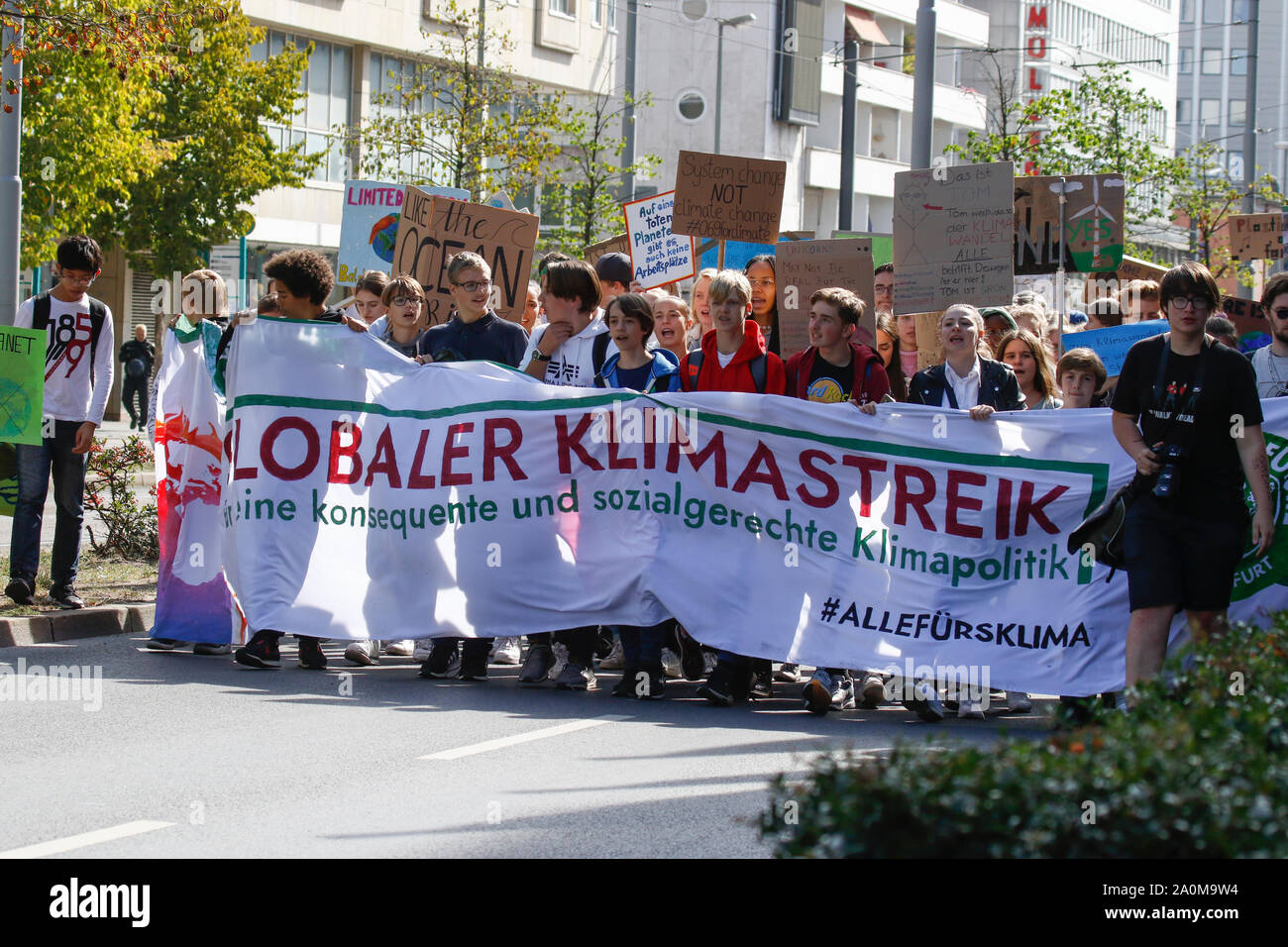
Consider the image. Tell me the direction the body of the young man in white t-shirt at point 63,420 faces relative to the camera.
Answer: toward the camera

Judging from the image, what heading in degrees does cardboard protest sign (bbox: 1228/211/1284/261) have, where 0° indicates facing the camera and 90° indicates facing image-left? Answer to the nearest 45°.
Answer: approximately 0°

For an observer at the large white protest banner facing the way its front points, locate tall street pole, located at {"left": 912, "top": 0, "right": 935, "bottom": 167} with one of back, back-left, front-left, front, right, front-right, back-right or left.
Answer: back

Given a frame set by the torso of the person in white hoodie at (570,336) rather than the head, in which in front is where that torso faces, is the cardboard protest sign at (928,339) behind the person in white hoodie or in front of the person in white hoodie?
behind

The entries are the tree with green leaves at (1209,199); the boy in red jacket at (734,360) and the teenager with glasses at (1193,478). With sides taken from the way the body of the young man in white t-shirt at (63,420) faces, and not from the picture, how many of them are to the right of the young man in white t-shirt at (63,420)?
0

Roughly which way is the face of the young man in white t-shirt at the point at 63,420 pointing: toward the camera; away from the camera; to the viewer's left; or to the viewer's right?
toward the camera

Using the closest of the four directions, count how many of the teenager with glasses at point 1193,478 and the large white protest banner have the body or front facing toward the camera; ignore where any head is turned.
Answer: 2

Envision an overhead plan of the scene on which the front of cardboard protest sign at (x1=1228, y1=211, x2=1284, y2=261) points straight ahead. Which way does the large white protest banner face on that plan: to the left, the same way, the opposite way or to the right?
the same way

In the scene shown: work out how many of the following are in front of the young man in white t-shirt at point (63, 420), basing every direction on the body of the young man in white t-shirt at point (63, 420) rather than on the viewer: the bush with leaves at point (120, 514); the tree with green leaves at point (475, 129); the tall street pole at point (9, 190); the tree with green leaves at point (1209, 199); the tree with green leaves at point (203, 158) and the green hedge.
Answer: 1

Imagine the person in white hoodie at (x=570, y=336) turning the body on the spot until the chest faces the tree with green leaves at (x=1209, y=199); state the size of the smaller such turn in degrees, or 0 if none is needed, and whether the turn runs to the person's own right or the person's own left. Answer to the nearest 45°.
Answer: approximately 180°

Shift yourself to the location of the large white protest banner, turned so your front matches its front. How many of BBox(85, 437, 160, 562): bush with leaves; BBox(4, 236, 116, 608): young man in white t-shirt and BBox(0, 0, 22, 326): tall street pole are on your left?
0

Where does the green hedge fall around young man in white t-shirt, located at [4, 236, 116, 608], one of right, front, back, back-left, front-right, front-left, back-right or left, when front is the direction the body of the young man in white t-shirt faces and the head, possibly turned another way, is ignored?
front

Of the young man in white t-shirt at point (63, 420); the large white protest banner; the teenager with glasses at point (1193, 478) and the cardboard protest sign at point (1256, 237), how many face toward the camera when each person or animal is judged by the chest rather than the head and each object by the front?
4

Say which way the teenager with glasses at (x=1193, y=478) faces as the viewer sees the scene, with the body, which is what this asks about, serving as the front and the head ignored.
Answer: toward the camera

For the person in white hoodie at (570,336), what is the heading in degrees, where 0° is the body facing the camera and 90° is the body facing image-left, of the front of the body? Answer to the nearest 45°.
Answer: approximately 45°

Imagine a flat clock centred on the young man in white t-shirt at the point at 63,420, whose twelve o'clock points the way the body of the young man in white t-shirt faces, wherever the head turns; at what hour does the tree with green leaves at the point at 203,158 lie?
The tree with green leaves is roughly at 6 o'clock from the young man in white t-shirt.

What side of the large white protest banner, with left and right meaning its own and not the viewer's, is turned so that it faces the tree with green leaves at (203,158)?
back
